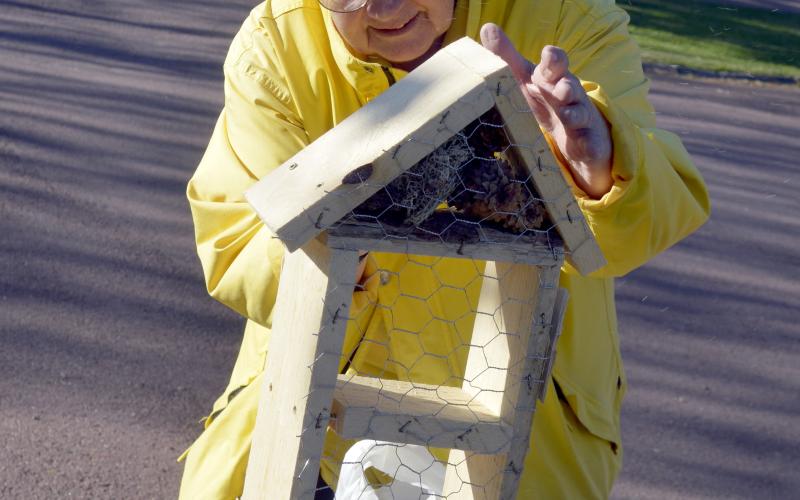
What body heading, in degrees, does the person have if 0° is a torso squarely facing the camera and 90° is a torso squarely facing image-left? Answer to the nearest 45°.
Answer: approximately 0°
